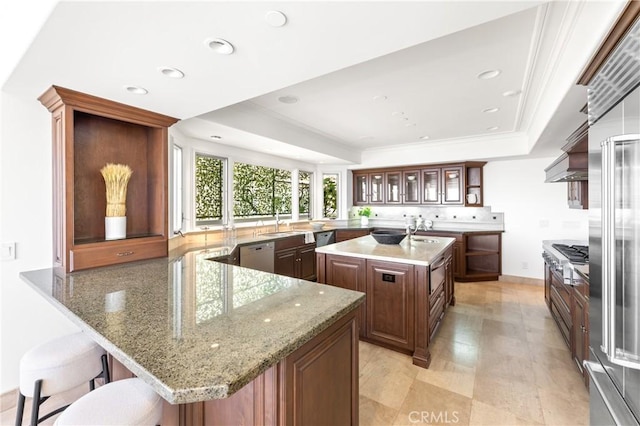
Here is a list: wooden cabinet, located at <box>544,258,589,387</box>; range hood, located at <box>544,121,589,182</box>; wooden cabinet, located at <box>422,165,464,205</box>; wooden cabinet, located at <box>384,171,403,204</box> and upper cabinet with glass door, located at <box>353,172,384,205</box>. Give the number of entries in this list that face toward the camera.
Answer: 3

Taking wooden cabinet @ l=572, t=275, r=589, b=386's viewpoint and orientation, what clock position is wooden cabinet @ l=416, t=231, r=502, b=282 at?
wooden cabinet @ l=416, t=231, r=502, b=282 is roughly at 2 o'clock from wooden cabinet @ l=572, t=275, r=589, b=386.

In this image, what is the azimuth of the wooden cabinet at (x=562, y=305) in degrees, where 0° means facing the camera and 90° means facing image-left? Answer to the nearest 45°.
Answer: approximately 90°

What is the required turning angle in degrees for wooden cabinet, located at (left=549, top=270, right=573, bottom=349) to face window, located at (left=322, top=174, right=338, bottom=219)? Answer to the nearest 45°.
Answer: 0° — it already faces it

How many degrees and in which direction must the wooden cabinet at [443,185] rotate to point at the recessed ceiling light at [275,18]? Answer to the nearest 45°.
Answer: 0° — it already faces it

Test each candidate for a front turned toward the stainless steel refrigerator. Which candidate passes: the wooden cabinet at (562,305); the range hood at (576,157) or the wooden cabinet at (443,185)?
the wooden cabinet at (443,185)

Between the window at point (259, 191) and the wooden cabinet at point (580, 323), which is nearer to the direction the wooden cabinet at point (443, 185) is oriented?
the wooden cabinet

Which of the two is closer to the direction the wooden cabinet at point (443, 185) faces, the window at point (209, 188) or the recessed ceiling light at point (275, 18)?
the recessed ceiling light

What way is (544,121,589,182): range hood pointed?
to the viewer's left

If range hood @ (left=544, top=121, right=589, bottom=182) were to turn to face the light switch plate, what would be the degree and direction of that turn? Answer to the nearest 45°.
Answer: approximately 45° to its left
